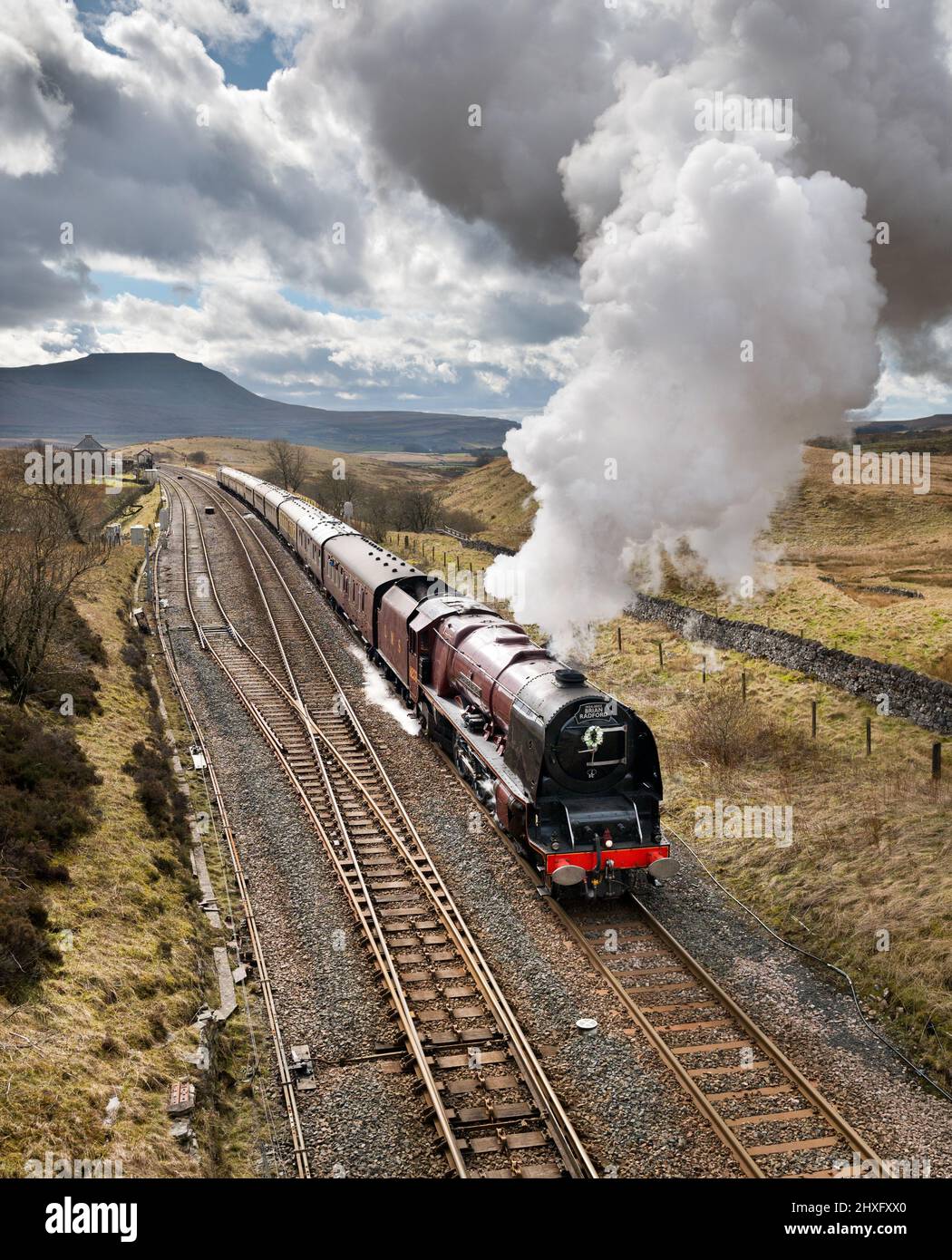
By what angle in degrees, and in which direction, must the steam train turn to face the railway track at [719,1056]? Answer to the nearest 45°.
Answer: approximately 45° to its right

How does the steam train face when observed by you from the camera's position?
facing the viewer and to the right of the viewer

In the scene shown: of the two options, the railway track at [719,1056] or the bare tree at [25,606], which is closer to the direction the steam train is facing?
the railway track

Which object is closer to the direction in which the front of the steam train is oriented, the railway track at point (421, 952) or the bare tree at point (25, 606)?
the railway track
